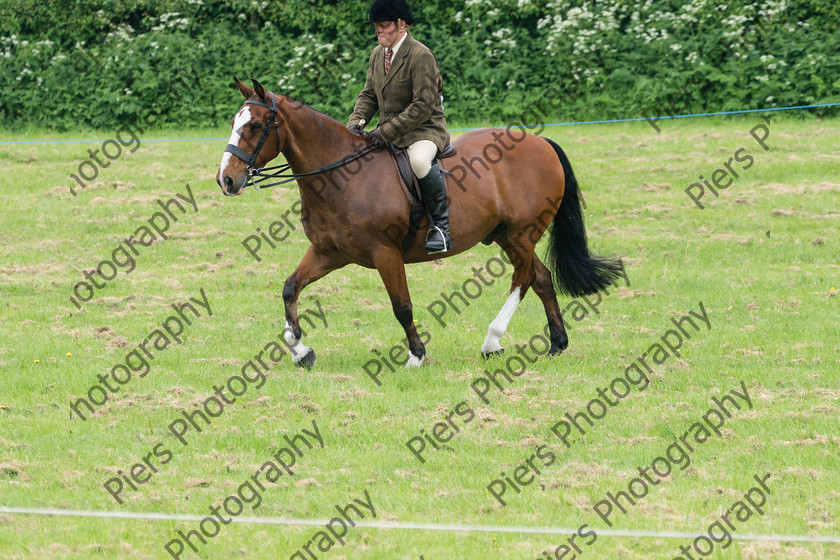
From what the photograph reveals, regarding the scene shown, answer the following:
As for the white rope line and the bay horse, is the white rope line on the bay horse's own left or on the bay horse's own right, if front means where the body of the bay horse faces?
on the bay horse's own left

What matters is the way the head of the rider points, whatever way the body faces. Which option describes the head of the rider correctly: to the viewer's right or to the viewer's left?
to the viewer's left

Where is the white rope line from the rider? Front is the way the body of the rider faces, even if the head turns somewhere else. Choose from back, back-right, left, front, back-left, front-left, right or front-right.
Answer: front-left

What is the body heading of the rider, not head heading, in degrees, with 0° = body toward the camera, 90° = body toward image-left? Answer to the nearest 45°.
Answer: approximately 45°

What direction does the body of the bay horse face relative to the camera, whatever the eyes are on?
to the viewer's left
